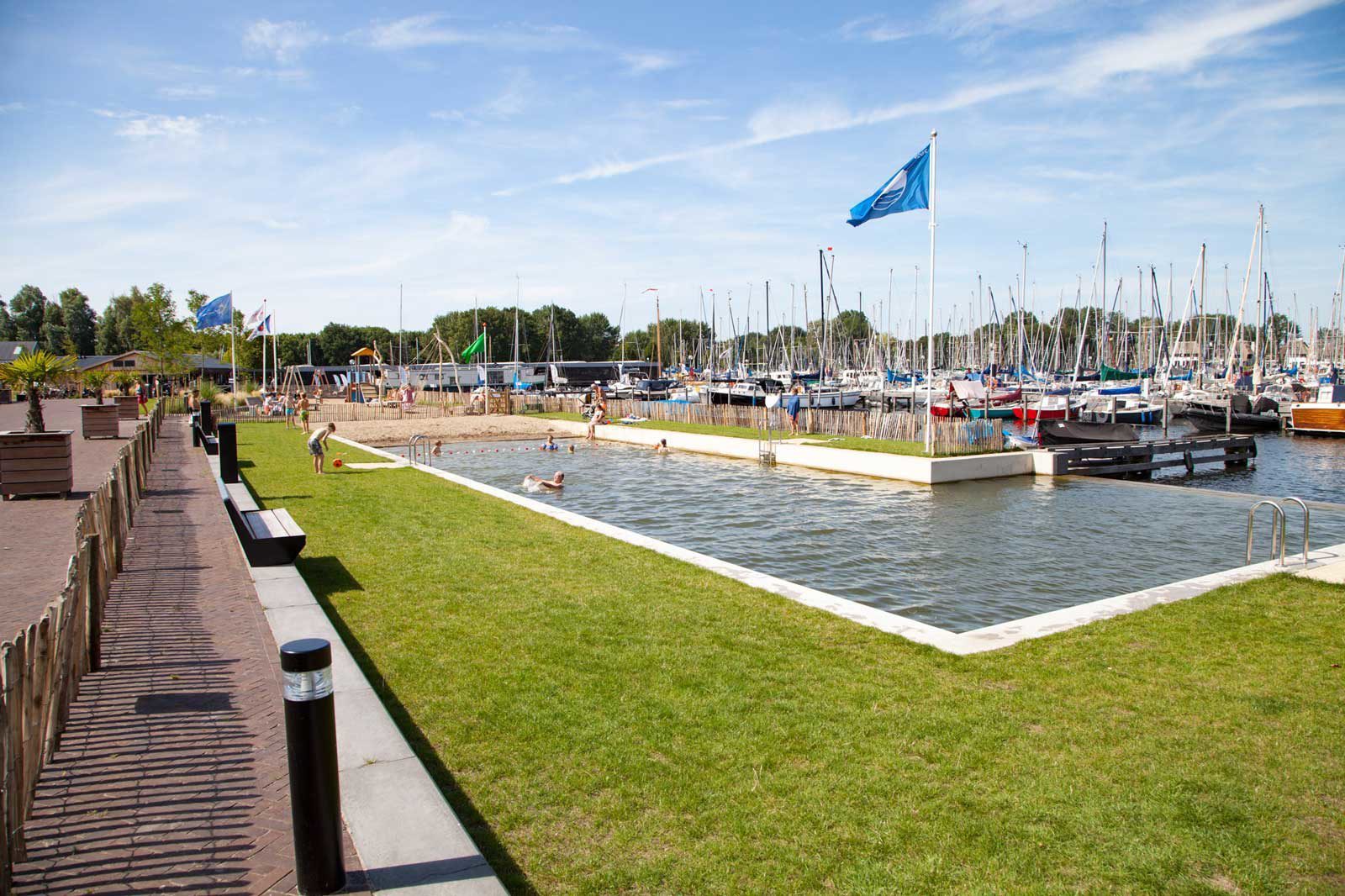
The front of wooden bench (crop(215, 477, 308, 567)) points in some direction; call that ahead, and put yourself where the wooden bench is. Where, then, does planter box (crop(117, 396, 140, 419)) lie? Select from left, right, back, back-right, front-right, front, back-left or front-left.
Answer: left

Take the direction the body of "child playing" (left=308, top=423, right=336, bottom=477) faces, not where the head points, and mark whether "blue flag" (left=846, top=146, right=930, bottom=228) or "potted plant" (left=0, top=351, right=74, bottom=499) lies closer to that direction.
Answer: the blue flag

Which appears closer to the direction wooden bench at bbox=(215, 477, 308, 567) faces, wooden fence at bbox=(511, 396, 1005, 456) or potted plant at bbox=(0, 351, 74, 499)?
the wooden fence

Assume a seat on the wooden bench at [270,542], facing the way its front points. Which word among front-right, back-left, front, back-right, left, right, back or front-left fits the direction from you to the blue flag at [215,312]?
left

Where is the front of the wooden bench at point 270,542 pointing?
to the viewer's right

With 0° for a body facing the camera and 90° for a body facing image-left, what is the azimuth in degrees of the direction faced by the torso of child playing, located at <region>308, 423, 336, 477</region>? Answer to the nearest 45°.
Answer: approximately 270°

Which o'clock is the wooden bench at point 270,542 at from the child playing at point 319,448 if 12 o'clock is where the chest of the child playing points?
The wooden bench is roughly at 3 o'clock from the child playing.

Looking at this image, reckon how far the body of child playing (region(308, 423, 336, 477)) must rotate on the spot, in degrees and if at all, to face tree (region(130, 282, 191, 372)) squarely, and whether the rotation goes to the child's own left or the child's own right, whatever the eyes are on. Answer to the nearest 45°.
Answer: approximately 90° to the child's own left

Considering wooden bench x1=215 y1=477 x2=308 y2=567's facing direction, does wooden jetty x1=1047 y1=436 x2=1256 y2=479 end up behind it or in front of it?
in front

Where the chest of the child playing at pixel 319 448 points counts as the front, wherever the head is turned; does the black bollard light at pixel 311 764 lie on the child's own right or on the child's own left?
on the child's own right

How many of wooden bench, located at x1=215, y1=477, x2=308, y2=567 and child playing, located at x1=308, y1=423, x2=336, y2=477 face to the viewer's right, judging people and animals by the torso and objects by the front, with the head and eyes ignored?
2

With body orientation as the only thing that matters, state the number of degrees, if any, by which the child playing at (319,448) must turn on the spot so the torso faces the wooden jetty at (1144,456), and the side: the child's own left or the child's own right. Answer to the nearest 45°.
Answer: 0° — they already face it
